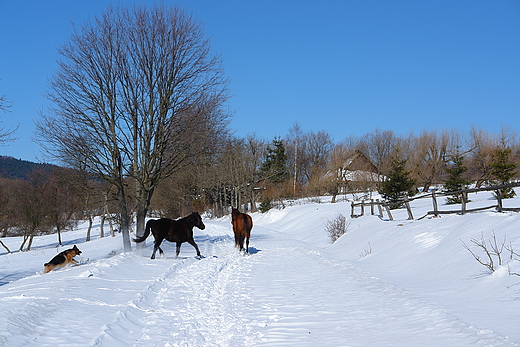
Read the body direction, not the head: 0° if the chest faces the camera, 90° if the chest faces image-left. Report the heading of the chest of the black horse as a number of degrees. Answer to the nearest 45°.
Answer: approximately 270°

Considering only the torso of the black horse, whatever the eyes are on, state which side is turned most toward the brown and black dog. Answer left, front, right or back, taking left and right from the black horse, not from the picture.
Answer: back

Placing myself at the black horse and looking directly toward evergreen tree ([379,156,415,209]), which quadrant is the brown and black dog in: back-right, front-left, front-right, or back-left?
back-left

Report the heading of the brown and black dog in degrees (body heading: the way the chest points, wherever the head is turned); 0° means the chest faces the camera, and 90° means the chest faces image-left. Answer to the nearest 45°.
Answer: approximately 270°

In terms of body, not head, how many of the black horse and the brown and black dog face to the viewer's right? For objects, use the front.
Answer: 2

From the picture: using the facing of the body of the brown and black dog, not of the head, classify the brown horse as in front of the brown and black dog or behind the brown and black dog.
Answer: in front

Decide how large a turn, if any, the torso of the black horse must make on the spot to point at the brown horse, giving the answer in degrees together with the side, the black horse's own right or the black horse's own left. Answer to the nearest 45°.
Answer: approximately 45° to the black horse's own left

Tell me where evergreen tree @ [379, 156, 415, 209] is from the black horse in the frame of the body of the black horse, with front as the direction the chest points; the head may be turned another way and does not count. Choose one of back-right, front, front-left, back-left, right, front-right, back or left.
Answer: front-left

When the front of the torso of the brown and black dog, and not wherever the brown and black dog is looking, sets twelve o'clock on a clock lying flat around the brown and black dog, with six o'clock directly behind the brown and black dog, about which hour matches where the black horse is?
The black horse is roughly at 12 o'clock from the brown and black dog.

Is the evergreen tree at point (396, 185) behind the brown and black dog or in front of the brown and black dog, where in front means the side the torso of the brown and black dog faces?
in front
